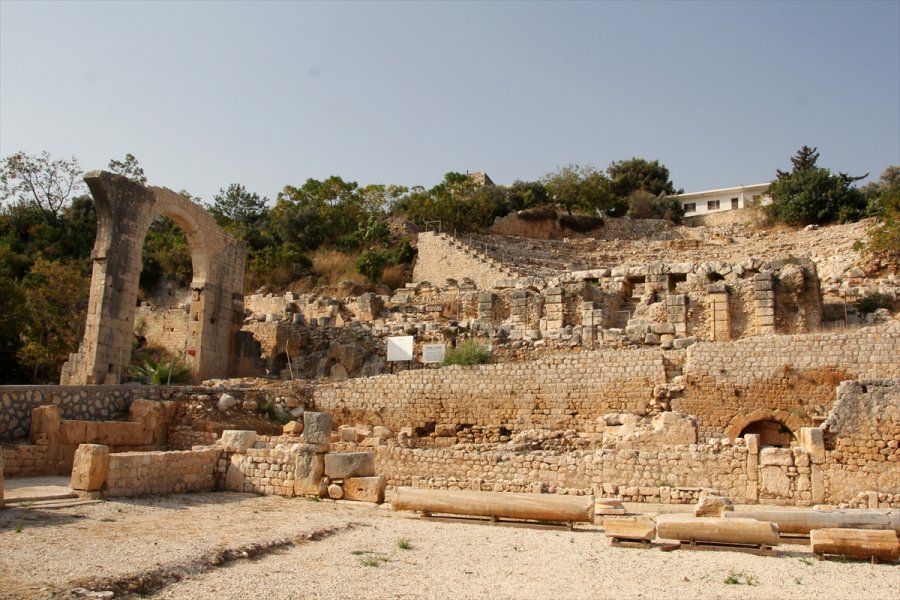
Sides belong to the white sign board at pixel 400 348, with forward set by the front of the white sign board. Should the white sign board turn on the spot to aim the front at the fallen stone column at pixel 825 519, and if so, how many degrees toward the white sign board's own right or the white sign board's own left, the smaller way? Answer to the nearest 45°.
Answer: approximately 45° to the white sign board's own left

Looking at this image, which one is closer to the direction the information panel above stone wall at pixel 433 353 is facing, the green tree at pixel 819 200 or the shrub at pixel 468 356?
the shrub

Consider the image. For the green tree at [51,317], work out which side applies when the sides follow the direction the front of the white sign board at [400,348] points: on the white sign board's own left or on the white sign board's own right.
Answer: on the white sign board's own right

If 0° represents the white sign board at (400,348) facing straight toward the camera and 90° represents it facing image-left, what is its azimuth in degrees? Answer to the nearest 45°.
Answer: approximately 0°

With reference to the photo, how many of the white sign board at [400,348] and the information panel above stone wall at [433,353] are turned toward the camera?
2
